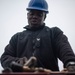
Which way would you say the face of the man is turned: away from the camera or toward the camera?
toward the camera

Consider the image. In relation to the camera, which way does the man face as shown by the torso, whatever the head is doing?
toward the camera
